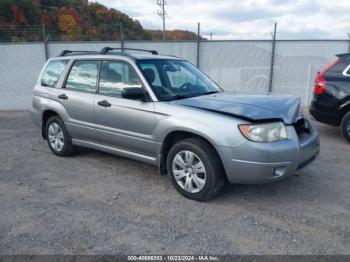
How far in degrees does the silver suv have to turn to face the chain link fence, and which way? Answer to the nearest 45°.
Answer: approximately 135° to its left

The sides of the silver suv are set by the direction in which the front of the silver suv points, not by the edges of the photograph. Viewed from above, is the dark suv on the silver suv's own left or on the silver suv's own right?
on the silver suv's own left

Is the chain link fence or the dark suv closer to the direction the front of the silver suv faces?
the dark suv

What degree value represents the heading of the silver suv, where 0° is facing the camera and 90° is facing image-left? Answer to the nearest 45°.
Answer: approximately 315°
